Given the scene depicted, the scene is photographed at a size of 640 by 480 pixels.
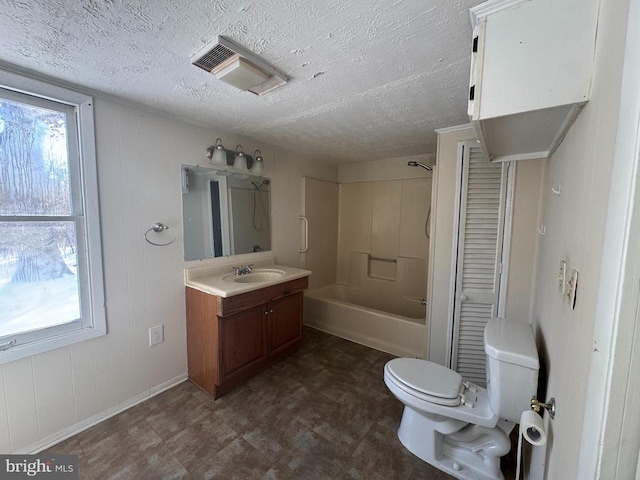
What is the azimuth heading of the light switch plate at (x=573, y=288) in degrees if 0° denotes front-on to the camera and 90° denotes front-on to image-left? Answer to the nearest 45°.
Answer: approximately 90°

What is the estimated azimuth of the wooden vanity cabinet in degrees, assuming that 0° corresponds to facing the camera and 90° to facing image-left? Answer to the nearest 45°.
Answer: approximately 315°

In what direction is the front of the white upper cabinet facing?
to the viewer's left

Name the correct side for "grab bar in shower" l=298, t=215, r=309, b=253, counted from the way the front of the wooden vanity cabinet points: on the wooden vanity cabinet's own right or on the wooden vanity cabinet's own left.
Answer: on the wooden vanity cabinet's own left

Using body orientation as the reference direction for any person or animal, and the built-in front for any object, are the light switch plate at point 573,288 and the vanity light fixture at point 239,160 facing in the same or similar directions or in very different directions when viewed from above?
very different directions

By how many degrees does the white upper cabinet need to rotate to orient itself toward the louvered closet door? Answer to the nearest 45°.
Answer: approximately 90° to its right

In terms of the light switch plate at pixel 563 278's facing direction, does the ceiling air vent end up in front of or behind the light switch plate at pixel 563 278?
in front

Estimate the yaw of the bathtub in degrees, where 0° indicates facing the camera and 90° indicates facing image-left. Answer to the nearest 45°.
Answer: approximately 45°

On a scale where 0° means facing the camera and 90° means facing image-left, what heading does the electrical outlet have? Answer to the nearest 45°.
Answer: approximately 315°

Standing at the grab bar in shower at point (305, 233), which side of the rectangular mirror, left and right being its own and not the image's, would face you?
left
